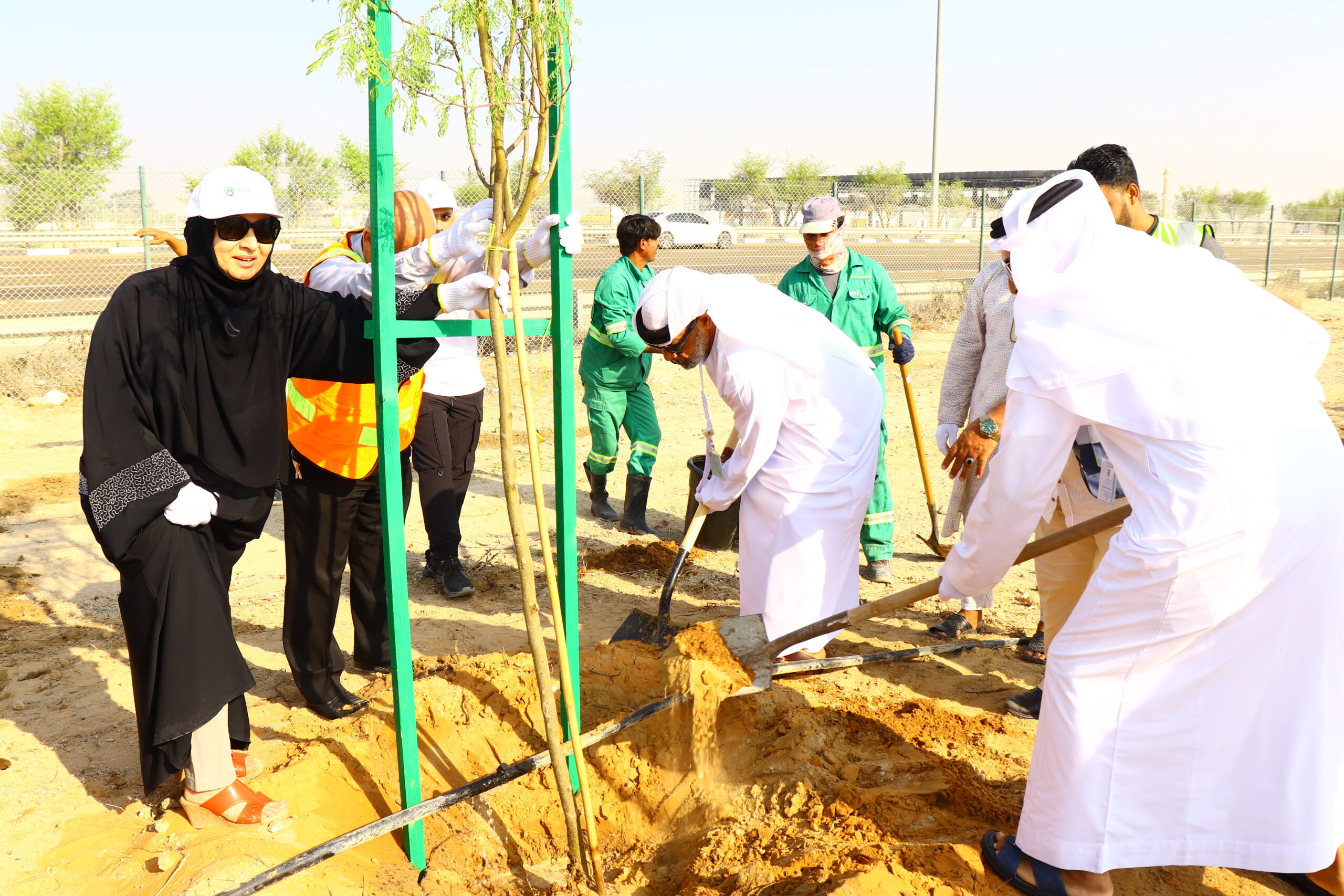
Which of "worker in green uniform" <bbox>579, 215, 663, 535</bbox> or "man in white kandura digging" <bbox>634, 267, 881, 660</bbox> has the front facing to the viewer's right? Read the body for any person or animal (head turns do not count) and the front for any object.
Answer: the worker in green uniform

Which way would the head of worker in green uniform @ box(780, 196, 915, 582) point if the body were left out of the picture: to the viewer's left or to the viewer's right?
to the viewer's left

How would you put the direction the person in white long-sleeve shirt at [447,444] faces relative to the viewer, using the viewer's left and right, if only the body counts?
facing the viewer and to the right of the viewer

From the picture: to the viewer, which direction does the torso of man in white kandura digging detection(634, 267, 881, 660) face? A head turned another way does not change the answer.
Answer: to the viewer's left

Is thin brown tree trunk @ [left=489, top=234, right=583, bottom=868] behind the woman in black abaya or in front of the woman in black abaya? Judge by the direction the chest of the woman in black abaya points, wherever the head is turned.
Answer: in front

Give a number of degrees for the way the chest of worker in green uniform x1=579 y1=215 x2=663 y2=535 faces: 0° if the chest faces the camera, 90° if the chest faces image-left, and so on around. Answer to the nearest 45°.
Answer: approximately 270°

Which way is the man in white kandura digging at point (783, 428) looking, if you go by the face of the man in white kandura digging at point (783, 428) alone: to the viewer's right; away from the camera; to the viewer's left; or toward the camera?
to the viewer's left

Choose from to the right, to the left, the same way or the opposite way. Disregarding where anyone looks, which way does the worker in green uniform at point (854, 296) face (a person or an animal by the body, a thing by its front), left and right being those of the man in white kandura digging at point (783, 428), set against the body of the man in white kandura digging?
to the left

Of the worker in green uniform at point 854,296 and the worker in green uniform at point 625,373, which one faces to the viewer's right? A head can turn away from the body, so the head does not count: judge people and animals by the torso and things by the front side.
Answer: the worker in green uniform at point 625,373

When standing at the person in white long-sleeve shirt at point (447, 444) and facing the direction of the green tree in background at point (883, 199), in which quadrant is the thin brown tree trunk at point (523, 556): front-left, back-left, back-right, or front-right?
back-right

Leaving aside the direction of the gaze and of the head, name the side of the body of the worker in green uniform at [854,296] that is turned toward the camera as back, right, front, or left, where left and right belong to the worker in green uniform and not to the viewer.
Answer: front
